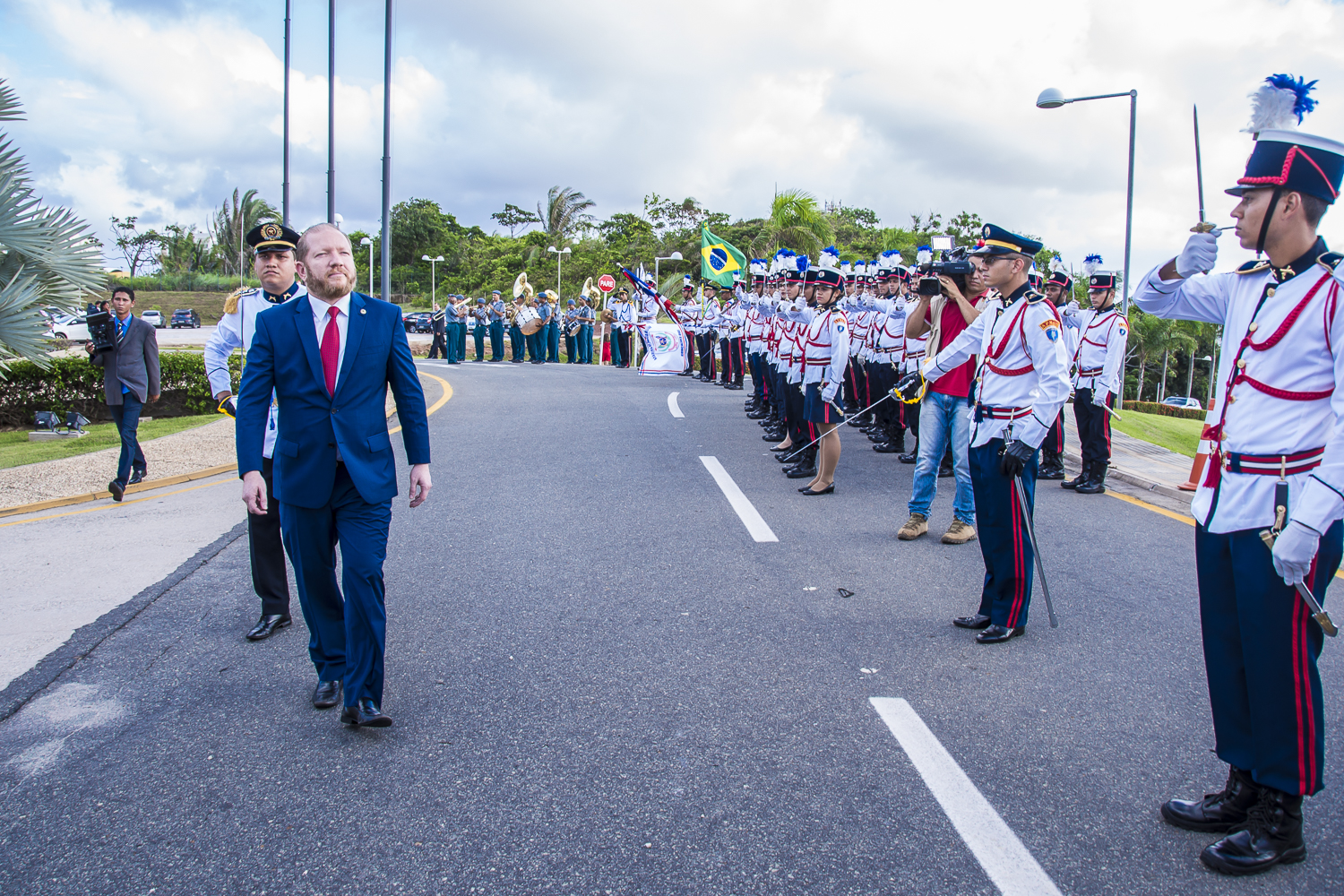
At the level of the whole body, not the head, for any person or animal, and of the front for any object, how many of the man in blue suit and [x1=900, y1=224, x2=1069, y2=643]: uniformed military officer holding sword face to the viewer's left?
1

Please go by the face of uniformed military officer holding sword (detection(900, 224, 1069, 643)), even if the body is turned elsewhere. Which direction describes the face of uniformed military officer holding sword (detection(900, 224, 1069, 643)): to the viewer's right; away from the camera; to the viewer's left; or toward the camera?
to the viewer's left

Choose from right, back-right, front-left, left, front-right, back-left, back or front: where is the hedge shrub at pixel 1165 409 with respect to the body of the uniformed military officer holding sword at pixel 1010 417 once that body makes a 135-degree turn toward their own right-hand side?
front-left

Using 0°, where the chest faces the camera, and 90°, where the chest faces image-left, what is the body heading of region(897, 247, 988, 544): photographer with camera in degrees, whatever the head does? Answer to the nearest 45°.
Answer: approximately 45°

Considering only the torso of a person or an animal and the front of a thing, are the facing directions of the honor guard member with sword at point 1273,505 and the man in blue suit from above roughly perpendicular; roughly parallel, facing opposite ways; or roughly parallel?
roughly perpendicular

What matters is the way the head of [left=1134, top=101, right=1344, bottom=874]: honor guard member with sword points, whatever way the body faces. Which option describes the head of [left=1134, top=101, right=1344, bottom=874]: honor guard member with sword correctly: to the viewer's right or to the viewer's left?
to the viewer's left

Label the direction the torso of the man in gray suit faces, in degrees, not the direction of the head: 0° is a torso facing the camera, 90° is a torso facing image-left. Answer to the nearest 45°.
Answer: approximately 45°

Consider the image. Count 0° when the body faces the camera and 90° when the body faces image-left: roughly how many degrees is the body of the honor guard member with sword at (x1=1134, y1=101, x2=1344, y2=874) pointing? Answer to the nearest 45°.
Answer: approximately 45°

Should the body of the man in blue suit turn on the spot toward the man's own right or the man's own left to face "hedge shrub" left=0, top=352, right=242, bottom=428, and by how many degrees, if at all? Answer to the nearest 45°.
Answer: approximately 180°

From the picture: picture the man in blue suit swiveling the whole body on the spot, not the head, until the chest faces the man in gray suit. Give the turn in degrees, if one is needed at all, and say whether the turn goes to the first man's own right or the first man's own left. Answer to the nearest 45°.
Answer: approximately 180°

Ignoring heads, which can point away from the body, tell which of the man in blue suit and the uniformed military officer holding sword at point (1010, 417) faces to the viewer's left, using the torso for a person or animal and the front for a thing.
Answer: the uniformed military officer holding sword

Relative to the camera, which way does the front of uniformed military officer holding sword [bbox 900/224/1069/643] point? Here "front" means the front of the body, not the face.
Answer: to the viewer's left

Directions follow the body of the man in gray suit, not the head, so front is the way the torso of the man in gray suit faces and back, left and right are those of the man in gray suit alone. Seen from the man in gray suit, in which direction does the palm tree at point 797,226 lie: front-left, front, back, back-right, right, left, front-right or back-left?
back

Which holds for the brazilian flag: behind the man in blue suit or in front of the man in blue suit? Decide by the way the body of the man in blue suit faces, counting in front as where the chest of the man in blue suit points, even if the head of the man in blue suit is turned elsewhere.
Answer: behind
